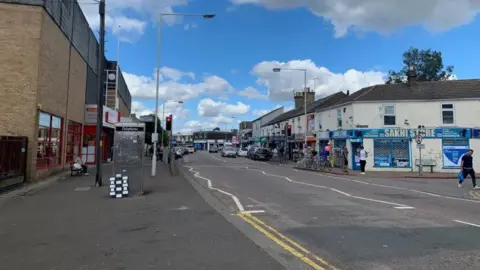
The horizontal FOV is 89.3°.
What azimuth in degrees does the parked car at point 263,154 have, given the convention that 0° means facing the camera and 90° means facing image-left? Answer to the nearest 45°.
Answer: approximately 0°

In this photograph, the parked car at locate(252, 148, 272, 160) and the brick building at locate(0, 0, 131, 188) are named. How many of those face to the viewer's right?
1

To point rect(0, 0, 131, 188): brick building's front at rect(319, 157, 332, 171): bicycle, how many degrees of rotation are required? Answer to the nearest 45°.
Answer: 0° — it already faces it

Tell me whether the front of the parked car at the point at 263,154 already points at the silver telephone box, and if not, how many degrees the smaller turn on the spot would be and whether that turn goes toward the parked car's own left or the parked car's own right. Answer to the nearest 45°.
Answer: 0° — it already faces it

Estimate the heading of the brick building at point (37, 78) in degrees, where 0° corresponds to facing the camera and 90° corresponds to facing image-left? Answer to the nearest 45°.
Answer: approximately 270°

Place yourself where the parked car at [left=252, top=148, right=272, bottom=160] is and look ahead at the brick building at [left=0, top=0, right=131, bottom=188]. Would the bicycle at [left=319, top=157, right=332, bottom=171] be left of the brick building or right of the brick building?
left
